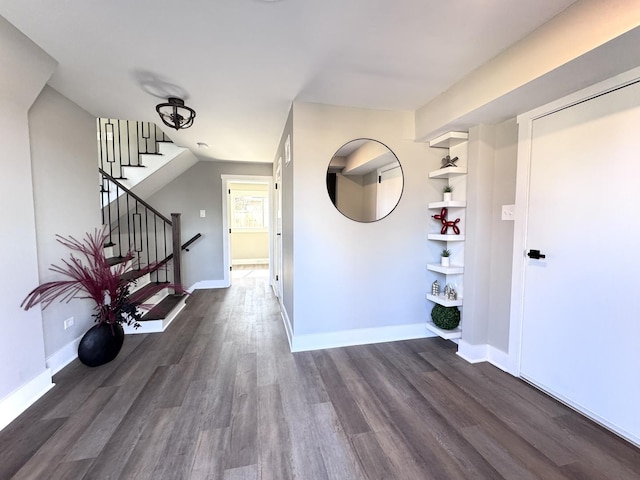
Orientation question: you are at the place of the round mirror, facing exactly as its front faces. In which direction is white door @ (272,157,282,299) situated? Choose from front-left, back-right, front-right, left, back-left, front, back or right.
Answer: back-right

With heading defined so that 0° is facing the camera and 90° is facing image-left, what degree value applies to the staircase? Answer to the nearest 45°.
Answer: approximately 315°

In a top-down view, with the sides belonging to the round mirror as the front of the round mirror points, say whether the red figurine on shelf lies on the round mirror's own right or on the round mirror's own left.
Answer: on the round mirror's own left

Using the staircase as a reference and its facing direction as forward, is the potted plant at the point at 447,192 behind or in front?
in front

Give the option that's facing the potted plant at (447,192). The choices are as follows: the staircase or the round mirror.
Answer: the staircase

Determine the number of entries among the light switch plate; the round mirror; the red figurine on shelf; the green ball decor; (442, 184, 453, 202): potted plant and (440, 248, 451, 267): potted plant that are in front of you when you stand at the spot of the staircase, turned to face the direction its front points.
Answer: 6

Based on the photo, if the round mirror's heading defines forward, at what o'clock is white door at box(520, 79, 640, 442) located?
The white door is roughly at 10 o'clock from the round mirror.

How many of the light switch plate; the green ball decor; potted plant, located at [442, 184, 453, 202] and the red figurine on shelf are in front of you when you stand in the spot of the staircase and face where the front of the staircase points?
4

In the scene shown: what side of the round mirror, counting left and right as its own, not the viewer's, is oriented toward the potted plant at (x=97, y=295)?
right

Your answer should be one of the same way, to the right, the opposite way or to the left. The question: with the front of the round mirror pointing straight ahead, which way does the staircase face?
to the left

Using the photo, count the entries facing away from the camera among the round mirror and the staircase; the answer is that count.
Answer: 0

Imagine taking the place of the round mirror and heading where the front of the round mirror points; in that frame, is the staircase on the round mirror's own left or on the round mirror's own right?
on the round mirror's own right

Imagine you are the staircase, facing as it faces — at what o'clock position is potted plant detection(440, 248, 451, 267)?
The potted plant is roughly at 12 o'clock from the staircase.

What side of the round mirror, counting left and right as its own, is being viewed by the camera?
front
